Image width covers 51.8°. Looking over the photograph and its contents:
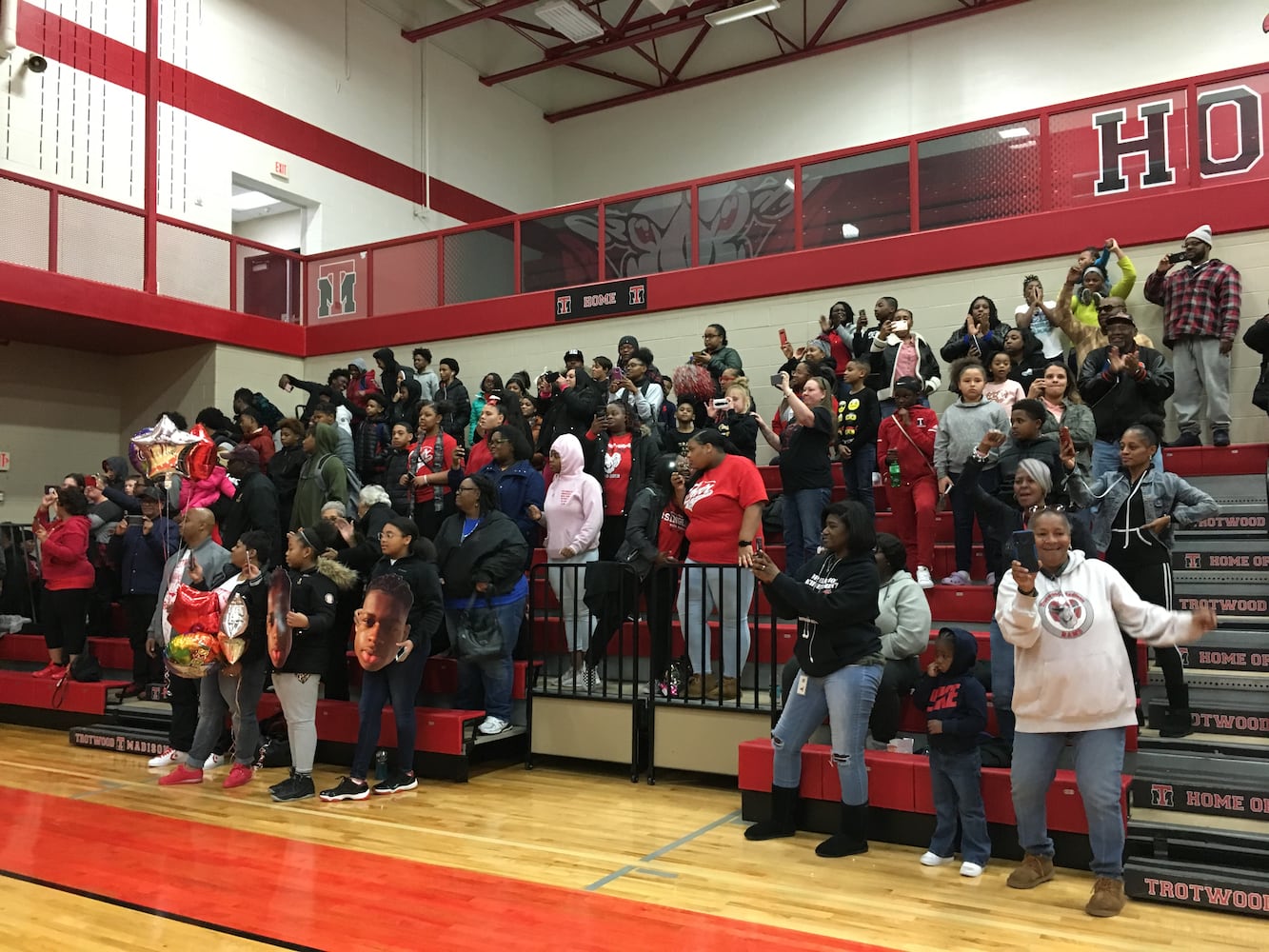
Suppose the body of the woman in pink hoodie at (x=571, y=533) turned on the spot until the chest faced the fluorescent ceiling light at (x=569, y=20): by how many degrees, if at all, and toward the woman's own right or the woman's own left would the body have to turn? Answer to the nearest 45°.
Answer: approximately 135° to the woman's own right

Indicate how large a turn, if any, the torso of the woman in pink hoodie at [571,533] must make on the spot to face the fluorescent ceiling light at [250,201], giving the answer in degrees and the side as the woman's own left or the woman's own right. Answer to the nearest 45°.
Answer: approximately 90° to the woman's own right

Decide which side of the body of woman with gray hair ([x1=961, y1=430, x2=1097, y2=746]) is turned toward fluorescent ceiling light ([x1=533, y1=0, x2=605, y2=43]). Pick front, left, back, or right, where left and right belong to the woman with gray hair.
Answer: right

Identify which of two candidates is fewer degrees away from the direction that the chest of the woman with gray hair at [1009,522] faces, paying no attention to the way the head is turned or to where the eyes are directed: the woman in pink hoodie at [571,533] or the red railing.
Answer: the woman in pink hoodie

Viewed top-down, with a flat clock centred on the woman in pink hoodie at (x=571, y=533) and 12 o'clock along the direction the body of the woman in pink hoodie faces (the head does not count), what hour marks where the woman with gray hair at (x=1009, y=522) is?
The woman with gray hair is roughly at 9 o'clock from the woman in pink hoodie.

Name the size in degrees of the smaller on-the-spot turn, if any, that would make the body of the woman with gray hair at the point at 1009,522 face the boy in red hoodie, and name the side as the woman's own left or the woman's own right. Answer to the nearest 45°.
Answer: approximately 135° to the woman's own right

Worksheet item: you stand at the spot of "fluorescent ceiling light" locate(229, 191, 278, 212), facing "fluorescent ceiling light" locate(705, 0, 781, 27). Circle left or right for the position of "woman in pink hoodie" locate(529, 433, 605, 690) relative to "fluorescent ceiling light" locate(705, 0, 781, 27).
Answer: right

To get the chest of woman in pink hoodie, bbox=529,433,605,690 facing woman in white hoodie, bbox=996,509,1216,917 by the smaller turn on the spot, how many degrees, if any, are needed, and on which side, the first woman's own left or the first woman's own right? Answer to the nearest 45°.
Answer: approximately 90° to the first woman's own left

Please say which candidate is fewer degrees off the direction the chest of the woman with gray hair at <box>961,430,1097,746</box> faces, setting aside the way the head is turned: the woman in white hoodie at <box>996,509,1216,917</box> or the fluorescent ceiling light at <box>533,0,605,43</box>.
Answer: the woman in white hoodie

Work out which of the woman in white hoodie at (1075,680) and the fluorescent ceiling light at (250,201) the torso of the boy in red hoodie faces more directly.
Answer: the woman in white hoodie

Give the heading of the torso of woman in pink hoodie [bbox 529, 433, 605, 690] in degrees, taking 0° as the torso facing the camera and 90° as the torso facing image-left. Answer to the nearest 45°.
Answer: approximately 45°
